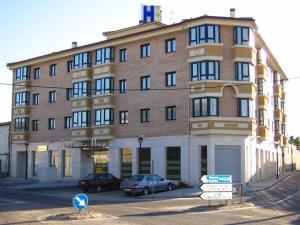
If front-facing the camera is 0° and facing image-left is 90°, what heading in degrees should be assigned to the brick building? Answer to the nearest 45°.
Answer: approximately 45°

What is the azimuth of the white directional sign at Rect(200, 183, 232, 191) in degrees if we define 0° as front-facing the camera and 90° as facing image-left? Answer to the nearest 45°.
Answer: approximately 0°

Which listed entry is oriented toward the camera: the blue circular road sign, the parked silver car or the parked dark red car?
the blue circular road sign

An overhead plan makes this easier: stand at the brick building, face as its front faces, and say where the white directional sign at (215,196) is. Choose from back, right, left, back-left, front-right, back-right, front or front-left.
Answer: front-left

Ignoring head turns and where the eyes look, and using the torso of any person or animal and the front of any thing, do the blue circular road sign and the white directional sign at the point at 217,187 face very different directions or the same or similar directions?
same or similar directions

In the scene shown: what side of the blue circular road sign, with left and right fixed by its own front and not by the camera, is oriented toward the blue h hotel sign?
back

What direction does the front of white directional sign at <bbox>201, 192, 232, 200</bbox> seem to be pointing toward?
toward the camera

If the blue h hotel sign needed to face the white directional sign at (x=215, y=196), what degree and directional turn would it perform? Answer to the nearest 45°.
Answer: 0° — it already faces it

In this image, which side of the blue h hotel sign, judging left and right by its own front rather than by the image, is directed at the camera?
front

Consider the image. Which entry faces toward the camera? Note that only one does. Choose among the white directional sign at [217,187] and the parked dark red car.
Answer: the white directional sign

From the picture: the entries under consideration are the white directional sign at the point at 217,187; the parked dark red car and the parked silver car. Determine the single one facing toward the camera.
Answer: the white directional sign

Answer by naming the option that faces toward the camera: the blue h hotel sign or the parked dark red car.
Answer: the blue h hotel sign

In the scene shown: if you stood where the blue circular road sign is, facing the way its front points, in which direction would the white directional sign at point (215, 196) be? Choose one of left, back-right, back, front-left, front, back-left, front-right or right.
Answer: back-left
